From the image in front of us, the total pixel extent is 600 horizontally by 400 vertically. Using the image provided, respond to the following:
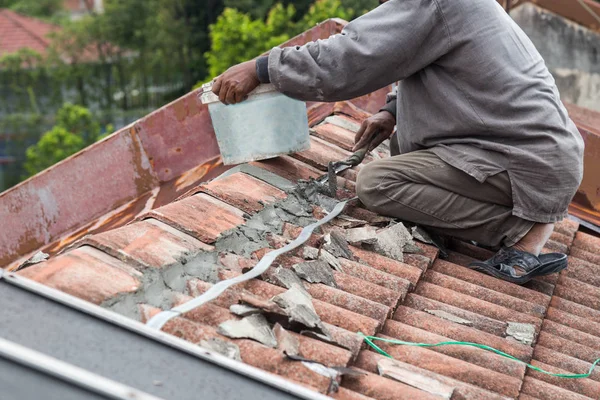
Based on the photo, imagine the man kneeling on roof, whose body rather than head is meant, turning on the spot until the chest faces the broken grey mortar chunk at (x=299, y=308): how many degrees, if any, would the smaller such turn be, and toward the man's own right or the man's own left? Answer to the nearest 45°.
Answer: approximately 45° to the man's own left

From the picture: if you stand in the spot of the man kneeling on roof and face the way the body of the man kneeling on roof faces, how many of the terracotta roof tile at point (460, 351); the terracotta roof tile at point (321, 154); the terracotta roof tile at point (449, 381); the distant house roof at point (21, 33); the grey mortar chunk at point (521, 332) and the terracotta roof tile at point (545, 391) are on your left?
4

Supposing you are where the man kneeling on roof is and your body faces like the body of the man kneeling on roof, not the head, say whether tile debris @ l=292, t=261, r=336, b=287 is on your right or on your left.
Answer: on your left

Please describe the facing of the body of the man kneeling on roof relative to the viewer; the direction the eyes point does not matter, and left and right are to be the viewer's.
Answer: facing to the left of the viewer

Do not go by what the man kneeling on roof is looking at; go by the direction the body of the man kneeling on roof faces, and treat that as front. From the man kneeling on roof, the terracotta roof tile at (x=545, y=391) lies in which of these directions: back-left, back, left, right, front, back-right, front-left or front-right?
left

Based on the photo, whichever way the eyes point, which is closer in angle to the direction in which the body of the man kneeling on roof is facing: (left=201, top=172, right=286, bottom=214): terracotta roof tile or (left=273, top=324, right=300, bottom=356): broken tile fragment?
the terracotta roof tile

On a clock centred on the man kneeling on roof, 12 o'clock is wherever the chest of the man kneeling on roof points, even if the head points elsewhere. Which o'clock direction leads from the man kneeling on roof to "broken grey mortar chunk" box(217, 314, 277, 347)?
The broken grey mortar chunk is roughly at 10 o'clock from the man kneeling on roof.

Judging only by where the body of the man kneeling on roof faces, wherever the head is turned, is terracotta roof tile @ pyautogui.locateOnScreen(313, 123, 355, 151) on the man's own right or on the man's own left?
on the man's own right

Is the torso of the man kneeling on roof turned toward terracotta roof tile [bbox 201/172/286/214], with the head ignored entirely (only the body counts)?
yes

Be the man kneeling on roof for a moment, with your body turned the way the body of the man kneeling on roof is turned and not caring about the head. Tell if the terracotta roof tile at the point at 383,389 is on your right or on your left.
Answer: on your left

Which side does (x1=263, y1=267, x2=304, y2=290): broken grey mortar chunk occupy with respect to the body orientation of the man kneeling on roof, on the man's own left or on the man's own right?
on the man's own left

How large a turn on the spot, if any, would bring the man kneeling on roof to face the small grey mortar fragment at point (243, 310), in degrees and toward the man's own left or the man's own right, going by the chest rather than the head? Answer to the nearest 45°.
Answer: approximately 45° to the man's own left

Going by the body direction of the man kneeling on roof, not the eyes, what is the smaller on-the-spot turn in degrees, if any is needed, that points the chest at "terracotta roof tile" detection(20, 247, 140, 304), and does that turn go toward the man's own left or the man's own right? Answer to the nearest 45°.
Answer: approximately 45° to the man's own left

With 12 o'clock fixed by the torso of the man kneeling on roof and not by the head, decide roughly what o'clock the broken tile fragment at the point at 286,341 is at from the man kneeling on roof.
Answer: The broken tile fragment is roughly at 10 o'clock from the man kneeling on roof.

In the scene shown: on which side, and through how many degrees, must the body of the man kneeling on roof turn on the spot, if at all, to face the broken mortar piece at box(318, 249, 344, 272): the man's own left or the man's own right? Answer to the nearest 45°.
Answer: approximately 45° to the man's own left

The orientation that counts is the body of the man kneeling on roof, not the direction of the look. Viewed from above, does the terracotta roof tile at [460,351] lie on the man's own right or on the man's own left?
on the man's own left
